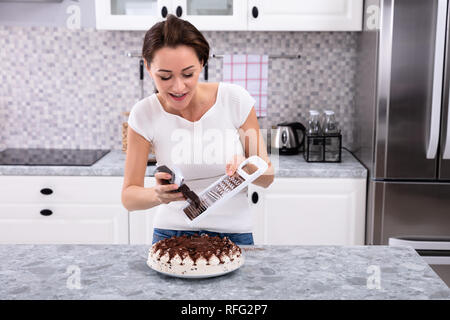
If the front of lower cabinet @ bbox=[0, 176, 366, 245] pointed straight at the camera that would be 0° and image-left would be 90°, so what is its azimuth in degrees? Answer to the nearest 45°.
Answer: approximately 0°

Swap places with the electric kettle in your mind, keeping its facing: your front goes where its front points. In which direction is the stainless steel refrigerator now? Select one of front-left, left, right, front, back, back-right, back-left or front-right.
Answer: back-left

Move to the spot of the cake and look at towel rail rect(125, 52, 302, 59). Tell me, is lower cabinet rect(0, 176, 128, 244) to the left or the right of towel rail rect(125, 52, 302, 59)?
left

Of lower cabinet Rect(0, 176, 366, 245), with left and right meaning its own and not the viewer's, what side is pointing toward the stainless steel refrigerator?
left
